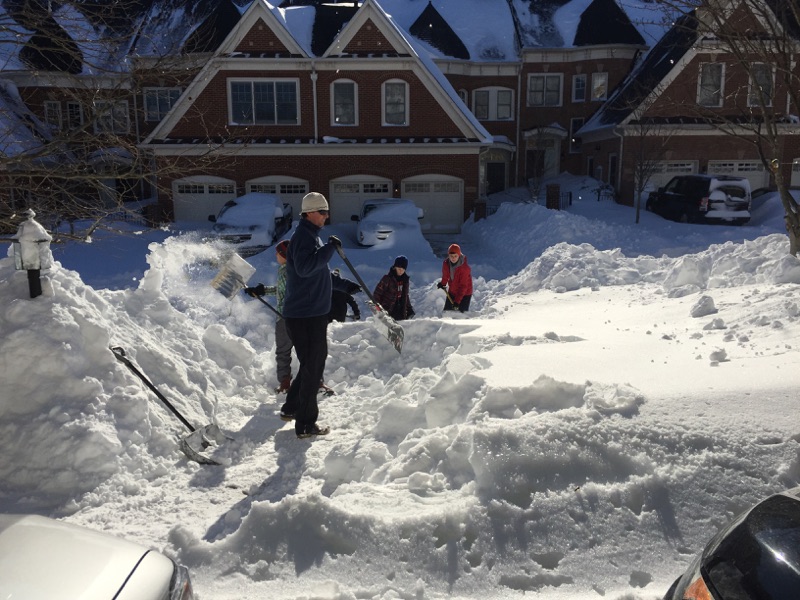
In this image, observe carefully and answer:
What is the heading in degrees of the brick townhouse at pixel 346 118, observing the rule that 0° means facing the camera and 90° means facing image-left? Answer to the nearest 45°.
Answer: approximately 0°

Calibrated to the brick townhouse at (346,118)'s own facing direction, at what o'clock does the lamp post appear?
The lamp post is roughly at 12 o'clock from the brick townhouse.

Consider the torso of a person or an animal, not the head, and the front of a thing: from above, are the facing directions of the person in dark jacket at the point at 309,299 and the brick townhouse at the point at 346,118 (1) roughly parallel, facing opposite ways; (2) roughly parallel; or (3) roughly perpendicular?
roughly perpendicular

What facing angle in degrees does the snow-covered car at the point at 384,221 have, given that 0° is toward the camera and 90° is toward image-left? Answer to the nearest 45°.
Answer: approximately 45°

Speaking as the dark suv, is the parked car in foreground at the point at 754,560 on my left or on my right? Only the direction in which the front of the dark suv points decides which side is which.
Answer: on my left

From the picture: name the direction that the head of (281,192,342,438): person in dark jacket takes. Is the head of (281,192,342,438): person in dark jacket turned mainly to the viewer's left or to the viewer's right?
to the viewer's right

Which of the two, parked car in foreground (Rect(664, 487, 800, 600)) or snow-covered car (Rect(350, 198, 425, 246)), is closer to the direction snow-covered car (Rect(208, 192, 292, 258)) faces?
the parked car in foreground

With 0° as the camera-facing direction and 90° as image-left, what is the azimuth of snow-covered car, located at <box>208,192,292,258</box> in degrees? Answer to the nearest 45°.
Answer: approximately 45°

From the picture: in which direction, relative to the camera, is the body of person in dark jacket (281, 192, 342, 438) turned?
to the viewer's right
